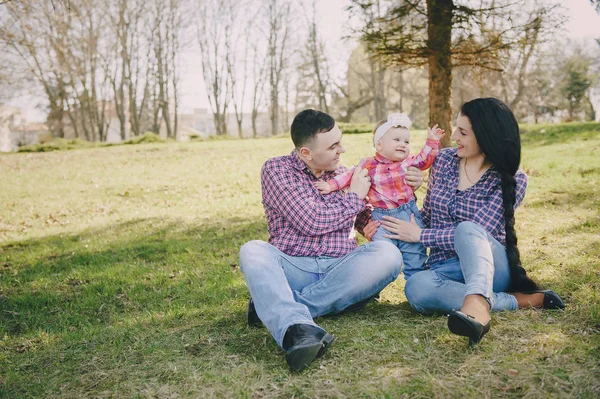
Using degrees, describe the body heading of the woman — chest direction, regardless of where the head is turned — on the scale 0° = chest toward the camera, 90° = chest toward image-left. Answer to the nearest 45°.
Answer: approximately 45°

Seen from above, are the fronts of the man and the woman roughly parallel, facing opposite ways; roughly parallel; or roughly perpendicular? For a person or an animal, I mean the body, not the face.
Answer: roughly perpendicular

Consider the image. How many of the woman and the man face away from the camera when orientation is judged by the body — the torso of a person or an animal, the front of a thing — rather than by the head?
0

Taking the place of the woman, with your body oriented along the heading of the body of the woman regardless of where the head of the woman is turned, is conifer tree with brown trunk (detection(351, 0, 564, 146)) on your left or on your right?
on your right

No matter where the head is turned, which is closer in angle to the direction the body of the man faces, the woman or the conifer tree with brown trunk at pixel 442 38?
the woman

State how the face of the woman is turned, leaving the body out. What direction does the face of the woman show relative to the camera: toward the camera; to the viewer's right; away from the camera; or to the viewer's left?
to the viewer's left

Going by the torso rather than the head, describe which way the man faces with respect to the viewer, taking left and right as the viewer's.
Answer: facing the viewer and to the right of the viewer

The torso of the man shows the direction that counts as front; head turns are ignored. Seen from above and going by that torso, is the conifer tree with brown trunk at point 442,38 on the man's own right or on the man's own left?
on the man's own left

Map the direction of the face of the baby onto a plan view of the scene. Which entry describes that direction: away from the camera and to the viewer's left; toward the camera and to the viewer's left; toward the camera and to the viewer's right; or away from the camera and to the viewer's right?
toward the camera and to the viewer's right

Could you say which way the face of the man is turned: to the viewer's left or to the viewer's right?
to the viewer's right
